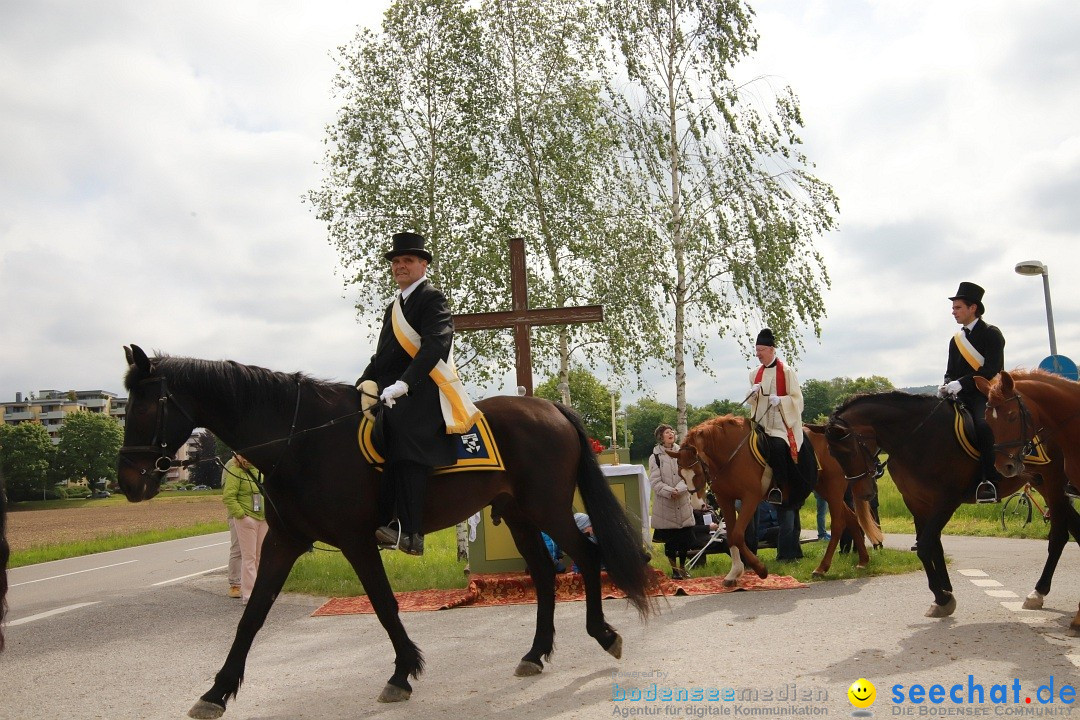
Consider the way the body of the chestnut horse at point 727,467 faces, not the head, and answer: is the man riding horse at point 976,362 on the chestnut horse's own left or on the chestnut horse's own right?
on the chestnut horse's own left

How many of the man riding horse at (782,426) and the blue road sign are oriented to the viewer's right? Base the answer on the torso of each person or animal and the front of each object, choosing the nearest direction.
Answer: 0

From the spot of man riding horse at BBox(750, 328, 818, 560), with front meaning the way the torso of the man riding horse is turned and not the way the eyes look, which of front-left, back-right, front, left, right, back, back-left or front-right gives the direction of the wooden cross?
front-right

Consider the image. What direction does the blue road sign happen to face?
toward the camera

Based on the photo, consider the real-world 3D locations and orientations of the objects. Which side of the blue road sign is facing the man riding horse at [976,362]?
front

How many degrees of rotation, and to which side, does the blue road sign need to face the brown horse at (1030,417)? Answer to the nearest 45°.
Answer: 0° — it already faces it

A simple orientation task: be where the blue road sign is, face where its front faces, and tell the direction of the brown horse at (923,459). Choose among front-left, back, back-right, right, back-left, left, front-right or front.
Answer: front

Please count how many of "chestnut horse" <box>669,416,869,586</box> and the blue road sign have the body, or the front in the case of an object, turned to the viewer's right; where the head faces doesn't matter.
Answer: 0

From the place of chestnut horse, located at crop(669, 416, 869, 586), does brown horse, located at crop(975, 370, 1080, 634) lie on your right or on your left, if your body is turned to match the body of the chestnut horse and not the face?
on your left

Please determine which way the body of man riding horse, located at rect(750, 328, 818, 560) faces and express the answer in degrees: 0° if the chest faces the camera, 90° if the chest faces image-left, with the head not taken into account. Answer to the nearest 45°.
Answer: approximately 45°

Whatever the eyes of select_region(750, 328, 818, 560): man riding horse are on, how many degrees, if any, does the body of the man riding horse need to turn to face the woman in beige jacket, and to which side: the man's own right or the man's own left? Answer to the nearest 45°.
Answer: approximately 45° to the man's own right

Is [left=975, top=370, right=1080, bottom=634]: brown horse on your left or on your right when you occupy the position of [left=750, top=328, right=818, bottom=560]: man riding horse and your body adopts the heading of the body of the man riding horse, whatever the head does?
on your left

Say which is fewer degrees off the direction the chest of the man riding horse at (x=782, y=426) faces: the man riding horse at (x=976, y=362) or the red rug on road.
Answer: the red rug on road

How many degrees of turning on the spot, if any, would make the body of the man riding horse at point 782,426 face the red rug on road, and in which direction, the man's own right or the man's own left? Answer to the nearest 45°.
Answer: approximately 45° to the man's own right

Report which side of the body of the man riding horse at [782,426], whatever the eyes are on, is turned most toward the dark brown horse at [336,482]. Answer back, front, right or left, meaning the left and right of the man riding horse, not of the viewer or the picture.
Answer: front

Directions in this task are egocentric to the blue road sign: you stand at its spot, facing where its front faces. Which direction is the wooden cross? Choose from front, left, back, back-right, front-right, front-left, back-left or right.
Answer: front-right

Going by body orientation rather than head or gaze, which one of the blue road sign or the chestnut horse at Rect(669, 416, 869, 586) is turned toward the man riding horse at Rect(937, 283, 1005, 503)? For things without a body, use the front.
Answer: the blue road sign
